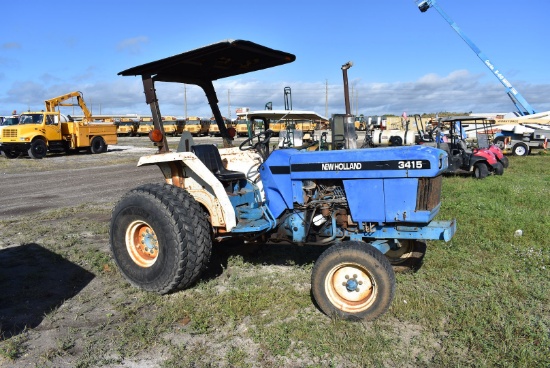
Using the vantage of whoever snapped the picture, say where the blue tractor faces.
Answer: facing the viewer and to the right of the viewer

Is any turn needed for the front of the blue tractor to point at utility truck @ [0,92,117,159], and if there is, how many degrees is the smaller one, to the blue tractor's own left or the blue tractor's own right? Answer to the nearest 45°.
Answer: approximately 180°

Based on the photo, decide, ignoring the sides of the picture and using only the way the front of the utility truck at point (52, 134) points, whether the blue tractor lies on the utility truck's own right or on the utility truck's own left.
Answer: on the utility truck's own left

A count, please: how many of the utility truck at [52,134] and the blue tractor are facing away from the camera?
0
